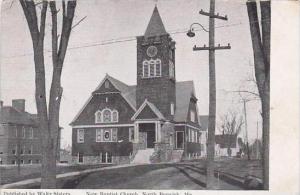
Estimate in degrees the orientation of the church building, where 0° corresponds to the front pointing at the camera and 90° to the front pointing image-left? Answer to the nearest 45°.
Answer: approximately 0°

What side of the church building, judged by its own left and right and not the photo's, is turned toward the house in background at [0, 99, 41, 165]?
right
